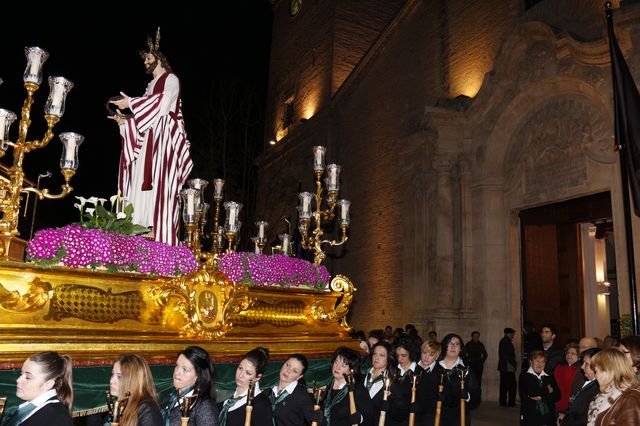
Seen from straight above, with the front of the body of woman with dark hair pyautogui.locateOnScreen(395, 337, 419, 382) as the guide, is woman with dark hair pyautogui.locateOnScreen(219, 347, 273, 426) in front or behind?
in front

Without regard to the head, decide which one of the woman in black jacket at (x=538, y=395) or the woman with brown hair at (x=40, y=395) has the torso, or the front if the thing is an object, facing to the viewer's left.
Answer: the woman with brown hair

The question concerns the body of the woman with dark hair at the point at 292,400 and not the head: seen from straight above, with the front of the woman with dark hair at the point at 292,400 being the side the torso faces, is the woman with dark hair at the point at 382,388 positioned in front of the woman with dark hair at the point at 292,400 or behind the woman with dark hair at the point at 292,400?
behind

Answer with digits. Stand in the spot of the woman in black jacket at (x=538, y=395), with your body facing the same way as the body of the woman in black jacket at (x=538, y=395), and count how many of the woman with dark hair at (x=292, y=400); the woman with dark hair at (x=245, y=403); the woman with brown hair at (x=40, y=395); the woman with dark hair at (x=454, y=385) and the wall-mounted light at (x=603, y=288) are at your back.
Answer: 1

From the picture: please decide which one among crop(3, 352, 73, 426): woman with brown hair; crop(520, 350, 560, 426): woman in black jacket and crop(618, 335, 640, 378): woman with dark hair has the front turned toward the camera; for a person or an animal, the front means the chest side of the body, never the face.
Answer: the woman in black jacket

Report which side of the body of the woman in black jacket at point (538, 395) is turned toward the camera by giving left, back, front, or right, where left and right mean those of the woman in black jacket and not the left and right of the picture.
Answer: front

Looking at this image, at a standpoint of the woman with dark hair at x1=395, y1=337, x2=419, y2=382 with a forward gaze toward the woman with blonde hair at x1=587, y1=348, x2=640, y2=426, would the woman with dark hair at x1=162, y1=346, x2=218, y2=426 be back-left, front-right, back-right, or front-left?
front-right

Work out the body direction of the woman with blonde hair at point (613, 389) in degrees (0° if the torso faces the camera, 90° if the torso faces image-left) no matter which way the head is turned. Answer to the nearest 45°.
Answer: approximately 90°

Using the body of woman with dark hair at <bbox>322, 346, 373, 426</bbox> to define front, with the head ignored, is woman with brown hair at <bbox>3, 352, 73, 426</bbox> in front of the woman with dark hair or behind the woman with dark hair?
in front

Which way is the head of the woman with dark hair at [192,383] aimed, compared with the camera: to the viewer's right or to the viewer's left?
to the viewer's left

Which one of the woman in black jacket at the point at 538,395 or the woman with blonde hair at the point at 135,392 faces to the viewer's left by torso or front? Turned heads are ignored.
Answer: the woman with blonde hair

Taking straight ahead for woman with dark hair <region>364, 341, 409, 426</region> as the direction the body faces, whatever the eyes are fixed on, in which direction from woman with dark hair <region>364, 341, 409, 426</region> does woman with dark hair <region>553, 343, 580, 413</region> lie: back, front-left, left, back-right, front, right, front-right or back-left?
back

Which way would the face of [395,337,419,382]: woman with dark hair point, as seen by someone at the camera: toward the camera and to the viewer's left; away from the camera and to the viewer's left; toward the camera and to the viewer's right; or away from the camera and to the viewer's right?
toward the camera and to the viewer's left
